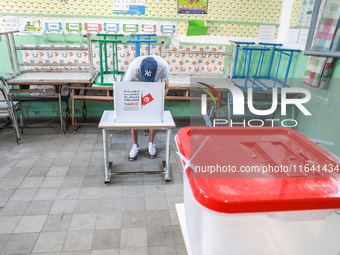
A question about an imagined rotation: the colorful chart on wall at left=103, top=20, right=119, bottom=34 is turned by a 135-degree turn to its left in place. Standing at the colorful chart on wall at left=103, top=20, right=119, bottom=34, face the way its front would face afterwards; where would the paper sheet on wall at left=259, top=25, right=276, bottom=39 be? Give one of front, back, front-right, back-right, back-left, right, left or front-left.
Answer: front-right

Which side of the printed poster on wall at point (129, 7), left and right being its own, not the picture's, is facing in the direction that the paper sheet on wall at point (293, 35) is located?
left

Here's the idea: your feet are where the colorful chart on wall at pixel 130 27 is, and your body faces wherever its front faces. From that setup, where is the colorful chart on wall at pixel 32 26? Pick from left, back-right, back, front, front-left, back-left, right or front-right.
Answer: right

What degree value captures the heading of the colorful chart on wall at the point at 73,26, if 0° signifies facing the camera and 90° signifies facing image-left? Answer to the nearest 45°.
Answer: approximately 0°

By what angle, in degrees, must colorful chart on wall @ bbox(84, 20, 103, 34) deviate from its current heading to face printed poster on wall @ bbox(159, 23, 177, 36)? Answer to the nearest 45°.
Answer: approximately 90° to its left

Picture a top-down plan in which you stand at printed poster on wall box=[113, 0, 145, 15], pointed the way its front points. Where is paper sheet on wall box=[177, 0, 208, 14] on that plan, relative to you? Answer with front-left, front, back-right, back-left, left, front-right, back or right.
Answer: left

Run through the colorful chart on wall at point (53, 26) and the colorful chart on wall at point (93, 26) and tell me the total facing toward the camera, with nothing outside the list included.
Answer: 2

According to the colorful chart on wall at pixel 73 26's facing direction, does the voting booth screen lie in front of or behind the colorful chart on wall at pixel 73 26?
in front

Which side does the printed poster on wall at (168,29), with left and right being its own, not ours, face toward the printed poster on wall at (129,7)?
right

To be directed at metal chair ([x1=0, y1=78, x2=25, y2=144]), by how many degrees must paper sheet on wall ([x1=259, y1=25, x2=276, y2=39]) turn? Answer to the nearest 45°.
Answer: approximately 45° to its right

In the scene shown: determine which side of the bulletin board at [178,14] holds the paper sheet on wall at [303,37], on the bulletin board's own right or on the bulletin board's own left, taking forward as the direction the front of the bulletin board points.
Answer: on the bulletin board's own left

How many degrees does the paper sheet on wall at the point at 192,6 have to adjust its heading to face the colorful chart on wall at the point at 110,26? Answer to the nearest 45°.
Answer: approximately 90° to its right
